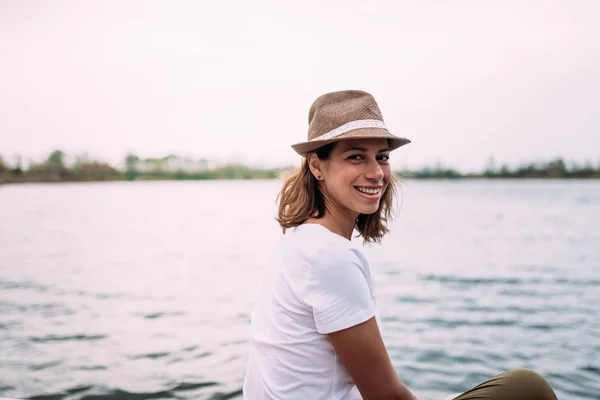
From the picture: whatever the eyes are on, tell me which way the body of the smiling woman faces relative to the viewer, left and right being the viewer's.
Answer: facing to the right of the viewer
